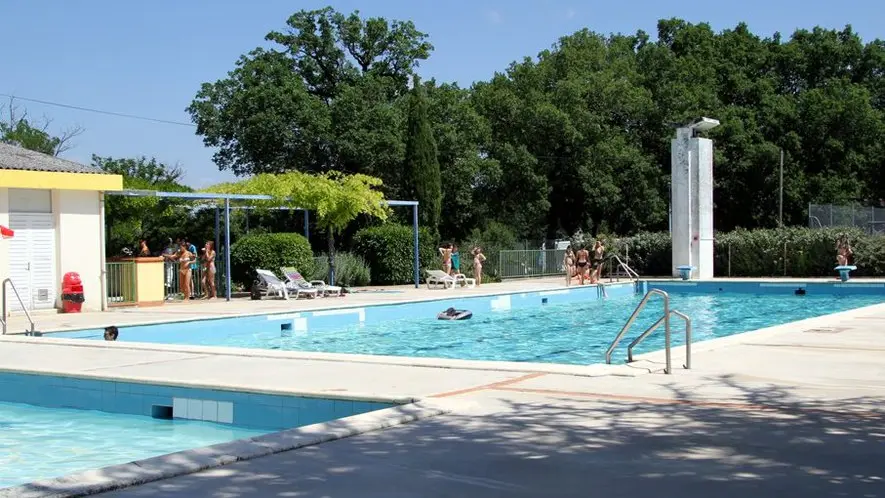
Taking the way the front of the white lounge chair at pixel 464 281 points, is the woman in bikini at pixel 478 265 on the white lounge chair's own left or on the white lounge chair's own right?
on the white lounge chair's own left

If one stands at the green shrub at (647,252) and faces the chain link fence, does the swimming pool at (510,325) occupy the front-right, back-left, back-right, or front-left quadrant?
back-right

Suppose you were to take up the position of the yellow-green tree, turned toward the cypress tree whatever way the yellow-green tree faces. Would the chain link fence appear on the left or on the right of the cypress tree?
right

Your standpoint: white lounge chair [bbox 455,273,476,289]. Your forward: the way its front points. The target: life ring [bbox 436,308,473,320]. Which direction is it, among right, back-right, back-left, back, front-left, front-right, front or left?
front-right

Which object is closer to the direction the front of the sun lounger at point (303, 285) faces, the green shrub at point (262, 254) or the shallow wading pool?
the shallow wading pool

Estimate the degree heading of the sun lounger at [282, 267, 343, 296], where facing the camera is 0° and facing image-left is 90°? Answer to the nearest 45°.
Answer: approximately 315°

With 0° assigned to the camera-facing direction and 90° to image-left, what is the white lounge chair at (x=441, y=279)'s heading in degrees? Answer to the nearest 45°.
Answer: approximately 315°

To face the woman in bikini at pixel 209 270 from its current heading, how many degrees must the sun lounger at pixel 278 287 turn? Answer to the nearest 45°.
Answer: approximately 180°
